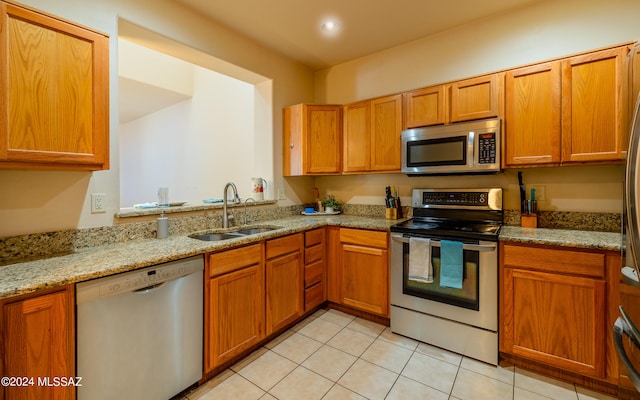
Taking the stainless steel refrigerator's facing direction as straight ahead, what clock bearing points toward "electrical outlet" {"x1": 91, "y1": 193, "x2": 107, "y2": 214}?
The electrical outlet is roughly at 11 o'clock from the stainless steel refrigerator.

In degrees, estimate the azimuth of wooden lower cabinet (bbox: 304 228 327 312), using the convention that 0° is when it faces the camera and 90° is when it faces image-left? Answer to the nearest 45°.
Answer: approximately 315°

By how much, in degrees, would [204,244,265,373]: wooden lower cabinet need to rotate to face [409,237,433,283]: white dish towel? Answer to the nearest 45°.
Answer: approximately 45° to its left

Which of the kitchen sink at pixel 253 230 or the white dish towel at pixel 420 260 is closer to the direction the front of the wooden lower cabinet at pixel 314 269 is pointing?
the white dish towel

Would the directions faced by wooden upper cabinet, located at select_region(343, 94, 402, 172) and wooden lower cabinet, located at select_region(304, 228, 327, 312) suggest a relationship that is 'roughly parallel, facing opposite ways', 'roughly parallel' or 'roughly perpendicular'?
roughly perpendicular

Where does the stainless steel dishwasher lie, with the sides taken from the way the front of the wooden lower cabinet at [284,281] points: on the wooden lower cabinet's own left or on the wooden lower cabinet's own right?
on the wooden lower cabinet's own right

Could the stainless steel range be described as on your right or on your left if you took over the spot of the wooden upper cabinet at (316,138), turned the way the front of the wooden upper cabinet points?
on your left

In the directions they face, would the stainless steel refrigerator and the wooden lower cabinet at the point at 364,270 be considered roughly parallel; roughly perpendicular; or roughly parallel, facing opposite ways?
roughly perpendicular

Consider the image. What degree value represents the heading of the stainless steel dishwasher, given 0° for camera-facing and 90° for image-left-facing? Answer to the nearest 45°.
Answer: approximately 315°
